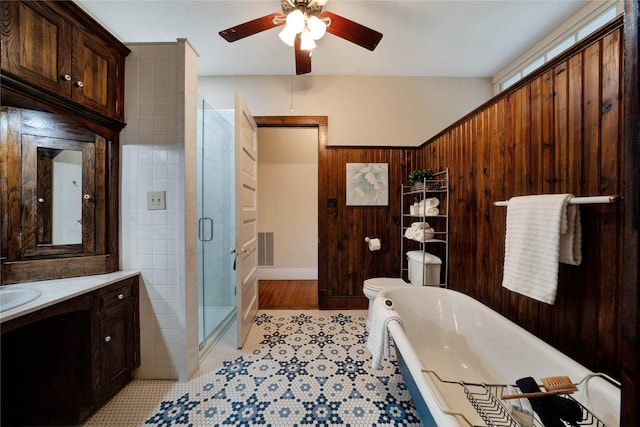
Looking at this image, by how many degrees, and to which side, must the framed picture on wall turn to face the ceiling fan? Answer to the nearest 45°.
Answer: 0° — it already faces it

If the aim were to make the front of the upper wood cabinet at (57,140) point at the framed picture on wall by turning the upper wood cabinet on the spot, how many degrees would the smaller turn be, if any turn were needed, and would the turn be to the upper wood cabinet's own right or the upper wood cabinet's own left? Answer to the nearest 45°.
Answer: approximately 45° to the upper wood cabinet's own left

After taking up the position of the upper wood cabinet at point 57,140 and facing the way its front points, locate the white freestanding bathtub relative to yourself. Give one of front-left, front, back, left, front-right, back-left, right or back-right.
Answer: front

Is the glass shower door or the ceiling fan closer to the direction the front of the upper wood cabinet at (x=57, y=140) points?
the ceiling fan

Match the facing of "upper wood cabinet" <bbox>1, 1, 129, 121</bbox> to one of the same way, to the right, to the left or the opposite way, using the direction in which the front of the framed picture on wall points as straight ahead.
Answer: to the left

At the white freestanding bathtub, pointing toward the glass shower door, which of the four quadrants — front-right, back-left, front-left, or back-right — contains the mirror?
front-left

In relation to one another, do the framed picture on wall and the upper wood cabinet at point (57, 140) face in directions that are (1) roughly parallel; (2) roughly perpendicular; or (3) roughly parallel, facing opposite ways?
roughly perpendicular

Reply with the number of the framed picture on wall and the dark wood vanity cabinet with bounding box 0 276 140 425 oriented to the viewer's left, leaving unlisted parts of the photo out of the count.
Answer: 0

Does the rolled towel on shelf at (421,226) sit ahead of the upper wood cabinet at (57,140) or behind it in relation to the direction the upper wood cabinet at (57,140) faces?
ahead

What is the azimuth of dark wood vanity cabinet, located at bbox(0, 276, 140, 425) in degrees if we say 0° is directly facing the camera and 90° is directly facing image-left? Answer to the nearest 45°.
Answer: approximately 315°

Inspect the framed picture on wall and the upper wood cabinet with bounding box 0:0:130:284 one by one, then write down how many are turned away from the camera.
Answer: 0

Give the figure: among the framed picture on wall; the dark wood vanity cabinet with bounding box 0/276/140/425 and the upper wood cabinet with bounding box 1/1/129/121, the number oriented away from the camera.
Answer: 0

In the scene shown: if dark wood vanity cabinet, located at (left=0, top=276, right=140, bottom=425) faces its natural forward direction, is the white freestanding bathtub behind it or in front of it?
in front

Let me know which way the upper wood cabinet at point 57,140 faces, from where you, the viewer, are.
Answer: facing the viewer and to the right of the viewer

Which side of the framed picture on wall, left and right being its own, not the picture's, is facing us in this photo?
front

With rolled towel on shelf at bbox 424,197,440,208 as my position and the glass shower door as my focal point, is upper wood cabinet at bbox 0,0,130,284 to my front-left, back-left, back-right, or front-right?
front-left
